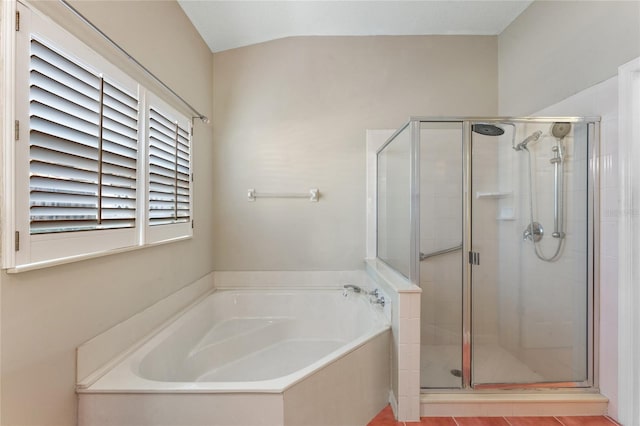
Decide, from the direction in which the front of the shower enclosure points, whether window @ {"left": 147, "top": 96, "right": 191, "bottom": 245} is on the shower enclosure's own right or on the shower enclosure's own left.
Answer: on the shower enclosure's own right

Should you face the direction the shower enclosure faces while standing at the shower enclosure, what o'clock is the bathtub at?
The bathtub is roughly at 2 o'clock from the shower enclosure.

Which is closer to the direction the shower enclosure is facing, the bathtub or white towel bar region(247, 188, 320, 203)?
the bathtub

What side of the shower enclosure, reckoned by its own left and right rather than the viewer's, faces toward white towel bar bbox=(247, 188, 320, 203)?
right

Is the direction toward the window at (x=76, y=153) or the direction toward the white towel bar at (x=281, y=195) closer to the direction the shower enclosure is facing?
the window

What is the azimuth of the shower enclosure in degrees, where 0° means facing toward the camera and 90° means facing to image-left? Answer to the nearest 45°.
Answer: approximately 0°
